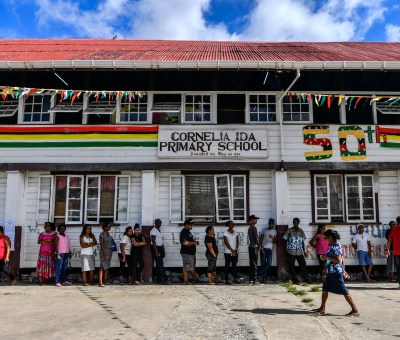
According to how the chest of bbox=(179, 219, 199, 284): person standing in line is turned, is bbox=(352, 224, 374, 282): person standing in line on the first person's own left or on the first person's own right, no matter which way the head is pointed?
on the first person's own left

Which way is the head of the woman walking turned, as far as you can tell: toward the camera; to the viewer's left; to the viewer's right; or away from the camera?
to the viewer's left

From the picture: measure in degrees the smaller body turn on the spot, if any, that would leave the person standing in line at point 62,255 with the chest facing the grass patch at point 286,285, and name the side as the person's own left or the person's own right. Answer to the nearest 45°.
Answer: approximately 45° to the person's own left

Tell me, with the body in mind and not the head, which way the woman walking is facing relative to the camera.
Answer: to the viewer's left

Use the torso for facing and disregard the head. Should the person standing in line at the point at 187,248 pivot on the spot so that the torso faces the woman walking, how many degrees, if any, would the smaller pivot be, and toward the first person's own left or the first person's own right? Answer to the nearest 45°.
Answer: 0° — they already face them

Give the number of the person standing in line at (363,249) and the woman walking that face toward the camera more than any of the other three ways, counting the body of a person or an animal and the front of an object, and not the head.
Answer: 1
